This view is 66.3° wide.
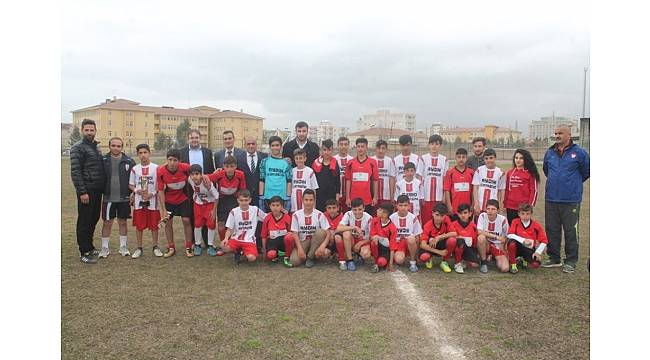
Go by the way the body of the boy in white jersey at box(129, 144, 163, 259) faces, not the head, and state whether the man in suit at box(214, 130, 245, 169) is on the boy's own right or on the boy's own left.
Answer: on the boy's own left

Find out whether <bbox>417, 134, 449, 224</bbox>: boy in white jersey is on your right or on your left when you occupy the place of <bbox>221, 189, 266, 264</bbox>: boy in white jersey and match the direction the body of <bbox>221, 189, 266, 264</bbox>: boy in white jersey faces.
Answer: on your left

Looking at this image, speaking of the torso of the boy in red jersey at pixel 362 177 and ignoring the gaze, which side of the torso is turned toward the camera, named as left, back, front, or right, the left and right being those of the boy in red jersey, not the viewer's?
front

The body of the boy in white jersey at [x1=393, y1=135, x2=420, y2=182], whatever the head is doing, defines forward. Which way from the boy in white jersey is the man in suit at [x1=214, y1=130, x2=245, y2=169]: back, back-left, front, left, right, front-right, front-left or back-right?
right

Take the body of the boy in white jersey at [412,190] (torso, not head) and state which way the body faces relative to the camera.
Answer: toward the camera

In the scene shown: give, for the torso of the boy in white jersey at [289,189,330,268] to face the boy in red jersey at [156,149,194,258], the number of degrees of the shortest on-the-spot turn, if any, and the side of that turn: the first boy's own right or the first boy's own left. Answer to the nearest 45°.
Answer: approximately 90° to the first boy's own right

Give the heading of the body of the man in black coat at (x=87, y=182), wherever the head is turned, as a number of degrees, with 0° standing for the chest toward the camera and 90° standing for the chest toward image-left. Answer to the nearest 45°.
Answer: approximately 315°

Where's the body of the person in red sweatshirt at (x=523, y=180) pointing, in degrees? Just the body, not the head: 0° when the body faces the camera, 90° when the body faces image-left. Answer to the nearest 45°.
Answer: approximately 45°

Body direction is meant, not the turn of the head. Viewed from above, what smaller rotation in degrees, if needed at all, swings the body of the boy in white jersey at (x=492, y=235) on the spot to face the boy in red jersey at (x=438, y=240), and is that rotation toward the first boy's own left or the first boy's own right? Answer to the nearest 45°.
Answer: approximately 90° to the first boy's own right

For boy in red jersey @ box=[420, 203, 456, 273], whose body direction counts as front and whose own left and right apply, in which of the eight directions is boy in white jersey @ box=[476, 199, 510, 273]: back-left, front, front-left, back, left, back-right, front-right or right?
left

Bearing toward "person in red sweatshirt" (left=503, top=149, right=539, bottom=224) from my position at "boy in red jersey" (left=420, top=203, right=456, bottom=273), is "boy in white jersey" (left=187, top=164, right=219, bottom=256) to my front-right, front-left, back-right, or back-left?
back-left

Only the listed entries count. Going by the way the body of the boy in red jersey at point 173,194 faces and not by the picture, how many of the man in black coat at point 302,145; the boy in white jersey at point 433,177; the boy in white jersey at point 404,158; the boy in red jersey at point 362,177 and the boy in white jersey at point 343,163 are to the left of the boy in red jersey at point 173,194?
5

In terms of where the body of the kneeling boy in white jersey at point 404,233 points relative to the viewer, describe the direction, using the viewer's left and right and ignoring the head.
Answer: facing the viewer
